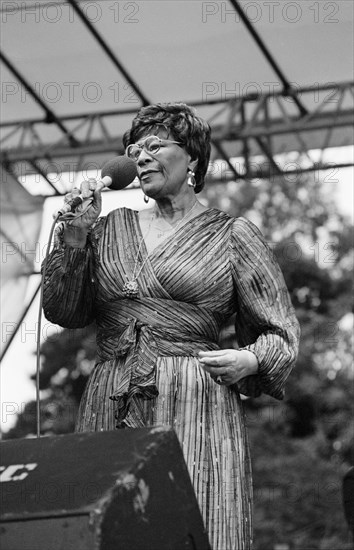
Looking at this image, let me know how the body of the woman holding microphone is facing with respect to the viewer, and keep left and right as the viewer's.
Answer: facing the viewer and to the left of the viewer

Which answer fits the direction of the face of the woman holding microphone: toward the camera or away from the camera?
toward the camera

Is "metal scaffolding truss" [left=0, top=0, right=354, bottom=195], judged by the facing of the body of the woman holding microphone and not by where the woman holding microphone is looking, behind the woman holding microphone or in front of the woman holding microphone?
behind
